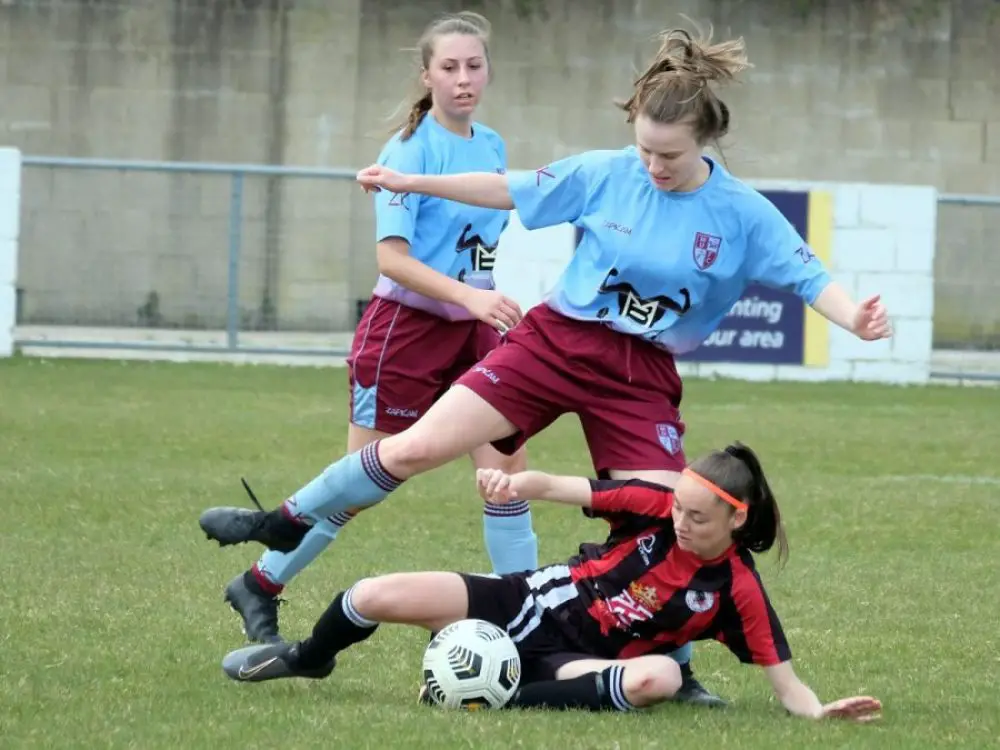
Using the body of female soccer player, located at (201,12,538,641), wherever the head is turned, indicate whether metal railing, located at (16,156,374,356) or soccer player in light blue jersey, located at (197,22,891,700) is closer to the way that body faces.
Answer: the soccer player in light blue jersey

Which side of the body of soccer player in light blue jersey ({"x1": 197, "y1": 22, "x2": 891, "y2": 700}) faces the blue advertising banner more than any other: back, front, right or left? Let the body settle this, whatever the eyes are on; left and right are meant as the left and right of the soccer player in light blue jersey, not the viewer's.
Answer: back

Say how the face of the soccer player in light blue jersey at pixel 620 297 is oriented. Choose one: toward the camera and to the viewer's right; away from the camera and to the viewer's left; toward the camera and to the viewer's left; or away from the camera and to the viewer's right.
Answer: toward the camera and to the viewer's left

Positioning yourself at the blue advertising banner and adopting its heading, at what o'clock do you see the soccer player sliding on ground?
The soccer player sliding on ground is roughly at 12 o'clock from the blue advertising banner.

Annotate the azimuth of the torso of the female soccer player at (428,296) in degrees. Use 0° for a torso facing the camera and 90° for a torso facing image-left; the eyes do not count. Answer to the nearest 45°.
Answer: approximately 315°

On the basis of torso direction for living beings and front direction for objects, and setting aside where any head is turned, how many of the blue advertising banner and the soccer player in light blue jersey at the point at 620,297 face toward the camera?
2

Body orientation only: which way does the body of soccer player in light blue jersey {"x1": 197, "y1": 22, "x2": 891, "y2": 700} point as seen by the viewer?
toward the camera

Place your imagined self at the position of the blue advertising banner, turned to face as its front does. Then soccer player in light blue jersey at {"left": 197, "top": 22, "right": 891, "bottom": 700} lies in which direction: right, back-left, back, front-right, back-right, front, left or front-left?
front

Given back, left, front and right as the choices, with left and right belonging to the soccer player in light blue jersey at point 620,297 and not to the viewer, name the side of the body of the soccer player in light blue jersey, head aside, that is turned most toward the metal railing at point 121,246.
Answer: back
